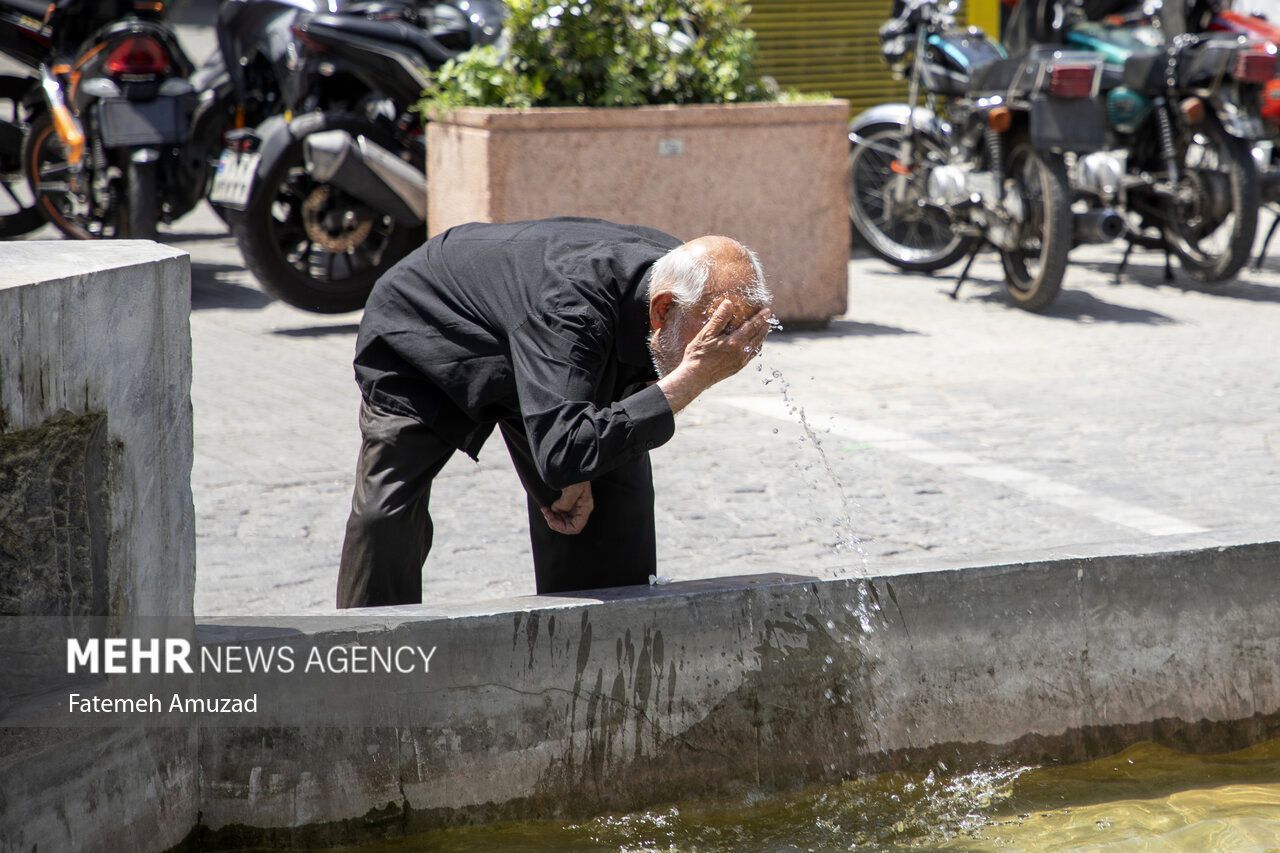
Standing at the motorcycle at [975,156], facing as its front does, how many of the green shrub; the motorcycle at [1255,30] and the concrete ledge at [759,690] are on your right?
1

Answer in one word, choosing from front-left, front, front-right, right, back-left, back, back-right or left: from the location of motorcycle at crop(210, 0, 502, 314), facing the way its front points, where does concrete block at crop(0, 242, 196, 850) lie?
back-right

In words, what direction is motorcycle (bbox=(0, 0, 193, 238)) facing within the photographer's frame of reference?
facing away from the viewer and to the left of the viewer

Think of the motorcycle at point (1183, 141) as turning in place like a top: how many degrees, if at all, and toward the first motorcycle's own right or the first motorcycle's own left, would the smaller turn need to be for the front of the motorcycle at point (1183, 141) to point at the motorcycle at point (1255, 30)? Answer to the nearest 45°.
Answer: approximately 45° to the first motorcycle's own right

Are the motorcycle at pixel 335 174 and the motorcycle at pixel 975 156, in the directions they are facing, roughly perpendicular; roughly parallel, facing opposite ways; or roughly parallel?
roughly perpendicular

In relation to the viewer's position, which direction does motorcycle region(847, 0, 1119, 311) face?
facing away from the viewer and to the left of the viewer

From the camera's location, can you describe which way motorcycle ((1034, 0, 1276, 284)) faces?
facing away from the viewer and to the left of the viewer

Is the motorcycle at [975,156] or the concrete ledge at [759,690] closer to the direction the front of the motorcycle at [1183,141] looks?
the motorcycle

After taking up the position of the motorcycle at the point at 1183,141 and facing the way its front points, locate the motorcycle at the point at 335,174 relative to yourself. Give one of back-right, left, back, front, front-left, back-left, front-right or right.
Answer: left

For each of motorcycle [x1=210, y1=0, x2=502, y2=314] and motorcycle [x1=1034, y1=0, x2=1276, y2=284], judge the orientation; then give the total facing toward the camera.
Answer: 0

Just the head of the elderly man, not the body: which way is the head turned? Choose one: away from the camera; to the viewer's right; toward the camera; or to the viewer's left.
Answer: to the viewer's right

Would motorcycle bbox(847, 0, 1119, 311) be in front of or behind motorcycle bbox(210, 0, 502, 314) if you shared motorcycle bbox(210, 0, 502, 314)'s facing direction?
in front

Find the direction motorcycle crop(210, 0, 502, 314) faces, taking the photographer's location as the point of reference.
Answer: facing away from the viewer and to the right of the viewer
